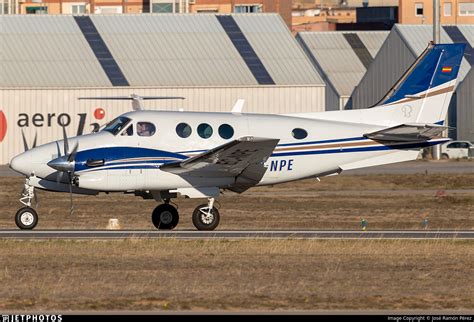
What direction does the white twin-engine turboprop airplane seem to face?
to the viewer's left
